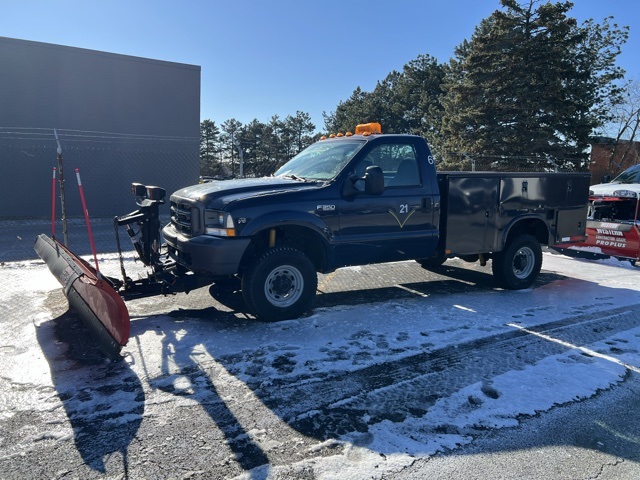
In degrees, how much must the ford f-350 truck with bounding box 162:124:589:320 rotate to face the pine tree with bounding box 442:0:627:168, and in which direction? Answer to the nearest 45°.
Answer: approximately 135° to its right

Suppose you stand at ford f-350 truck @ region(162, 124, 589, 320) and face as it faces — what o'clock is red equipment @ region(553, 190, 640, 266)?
The red equipment is roughly at 6 o'clock from the ford f-350 truck.

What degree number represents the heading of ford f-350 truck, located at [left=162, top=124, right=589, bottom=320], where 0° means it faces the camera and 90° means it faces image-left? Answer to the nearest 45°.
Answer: approximately 45°
